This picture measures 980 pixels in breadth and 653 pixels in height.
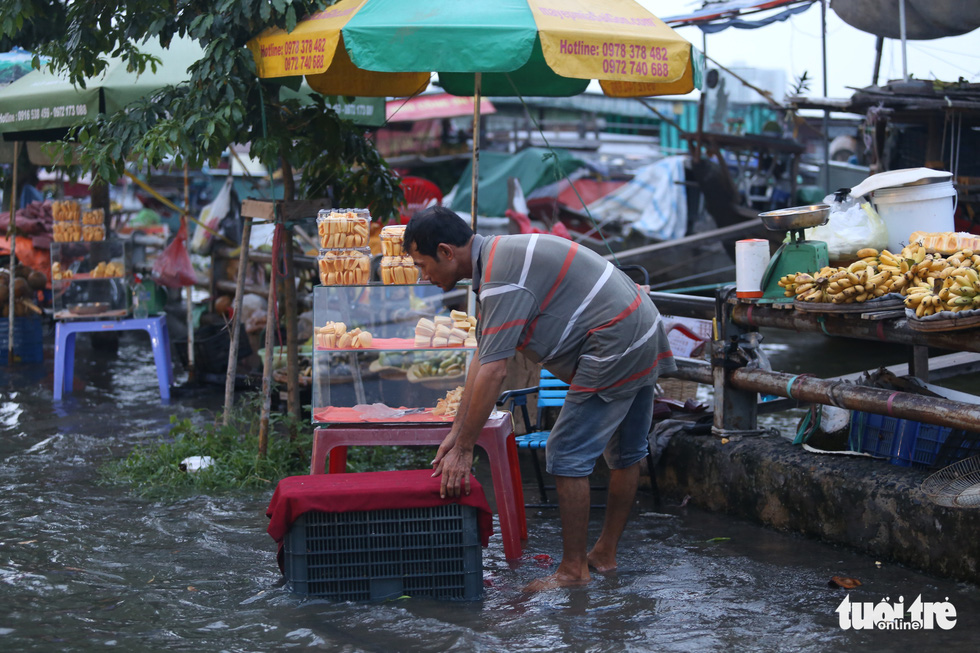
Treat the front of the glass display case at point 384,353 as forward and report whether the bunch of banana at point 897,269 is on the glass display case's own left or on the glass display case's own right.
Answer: on the glass display case's own left

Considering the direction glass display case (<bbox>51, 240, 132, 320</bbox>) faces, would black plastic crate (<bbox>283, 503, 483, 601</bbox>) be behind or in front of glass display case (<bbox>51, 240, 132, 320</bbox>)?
in front

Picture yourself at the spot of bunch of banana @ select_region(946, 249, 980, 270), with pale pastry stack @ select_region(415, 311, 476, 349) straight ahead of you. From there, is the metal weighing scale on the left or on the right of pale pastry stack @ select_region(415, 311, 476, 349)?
right

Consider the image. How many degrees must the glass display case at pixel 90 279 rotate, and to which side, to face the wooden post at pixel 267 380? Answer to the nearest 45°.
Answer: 0° — it already faces it

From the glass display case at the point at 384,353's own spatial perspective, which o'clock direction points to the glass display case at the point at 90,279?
the glass display case at the point at 90,279 is roughly at 5 o'clock from the glass display case at the point at 384,353.

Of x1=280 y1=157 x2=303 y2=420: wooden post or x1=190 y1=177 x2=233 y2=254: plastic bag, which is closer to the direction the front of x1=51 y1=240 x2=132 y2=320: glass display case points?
the wooden post

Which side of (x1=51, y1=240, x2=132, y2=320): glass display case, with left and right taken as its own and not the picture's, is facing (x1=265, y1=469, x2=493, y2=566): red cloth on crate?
front

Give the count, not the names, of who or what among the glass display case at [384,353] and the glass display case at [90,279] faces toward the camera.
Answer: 2

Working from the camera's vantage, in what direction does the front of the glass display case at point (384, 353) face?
facing the viewer

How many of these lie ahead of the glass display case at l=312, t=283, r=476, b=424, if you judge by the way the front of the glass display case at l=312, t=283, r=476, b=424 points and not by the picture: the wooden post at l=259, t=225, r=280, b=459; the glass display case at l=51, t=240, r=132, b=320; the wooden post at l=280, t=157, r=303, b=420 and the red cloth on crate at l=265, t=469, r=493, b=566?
1
